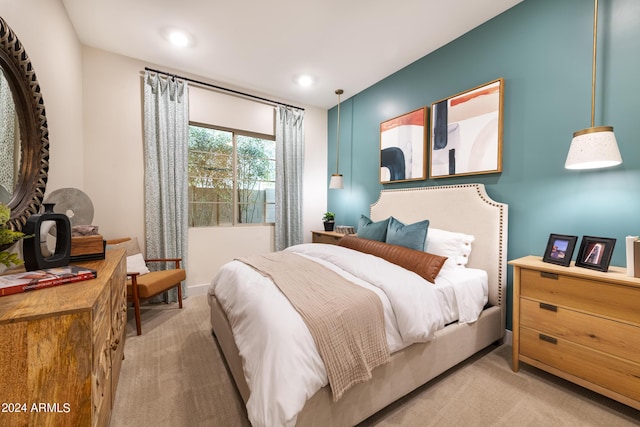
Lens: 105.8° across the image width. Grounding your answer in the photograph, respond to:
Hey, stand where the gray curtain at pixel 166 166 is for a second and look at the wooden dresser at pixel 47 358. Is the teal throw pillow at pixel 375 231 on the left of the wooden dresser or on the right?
left

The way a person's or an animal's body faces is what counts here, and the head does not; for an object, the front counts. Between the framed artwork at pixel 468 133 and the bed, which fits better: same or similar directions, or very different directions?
same or similar directions

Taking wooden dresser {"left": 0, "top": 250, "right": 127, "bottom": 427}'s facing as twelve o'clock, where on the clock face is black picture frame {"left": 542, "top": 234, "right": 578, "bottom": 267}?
The black picture frame is roughly at 1 o'clock from the wooden dresser.

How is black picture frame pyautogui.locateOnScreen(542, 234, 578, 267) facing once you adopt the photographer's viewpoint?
facing the viewer and to the left of the viewer

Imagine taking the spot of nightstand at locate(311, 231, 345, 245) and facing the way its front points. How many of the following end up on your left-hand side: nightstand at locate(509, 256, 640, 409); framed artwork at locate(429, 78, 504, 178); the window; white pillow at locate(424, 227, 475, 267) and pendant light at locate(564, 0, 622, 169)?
4

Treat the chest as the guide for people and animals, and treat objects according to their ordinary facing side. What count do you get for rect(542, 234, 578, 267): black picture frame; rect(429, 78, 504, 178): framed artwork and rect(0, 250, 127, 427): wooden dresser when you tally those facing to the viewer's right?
1

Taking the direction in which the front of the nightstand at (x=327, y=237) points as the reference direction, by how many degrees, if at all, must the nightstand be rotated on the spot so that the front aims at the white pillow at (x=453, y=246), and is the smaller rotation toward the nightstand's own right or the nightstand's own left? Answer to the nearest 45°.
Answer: approximately 90° to the nightstand's own left

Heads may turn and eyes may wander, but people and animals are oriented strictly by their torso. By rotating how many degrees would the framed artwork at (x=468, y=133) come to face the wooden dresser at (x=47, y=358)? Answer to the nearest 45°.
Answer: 0° — it already faces it

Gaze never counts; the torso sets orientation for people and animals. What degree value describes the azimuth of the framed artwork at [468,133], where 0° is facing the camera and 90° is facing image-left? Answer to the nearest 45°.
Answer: approximately 45°

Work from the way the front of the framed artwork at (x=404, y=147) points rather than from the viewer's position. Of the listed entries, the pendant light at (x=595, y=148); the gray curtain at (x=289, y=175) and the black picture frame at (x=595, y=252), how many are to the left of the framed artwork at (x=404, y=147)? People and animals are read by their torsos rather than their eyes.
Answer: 2

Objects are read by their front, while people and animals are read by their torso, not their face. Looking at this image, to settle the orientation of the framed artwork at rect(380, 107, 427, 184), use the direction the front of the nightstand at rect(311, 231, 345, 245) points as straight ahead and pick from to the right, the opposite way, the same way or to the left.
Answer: the same way

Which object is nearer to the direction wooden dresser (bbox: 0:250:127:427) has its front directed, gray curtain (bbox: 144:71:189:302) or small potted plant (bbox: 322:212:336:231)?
the small potted plant

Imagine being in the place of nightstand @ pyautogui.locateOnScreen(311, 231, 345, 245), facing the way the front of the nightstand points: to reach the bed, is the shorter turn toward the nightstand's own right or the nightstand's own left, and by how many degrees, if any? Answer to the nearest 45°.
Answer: approximately 90° to the nightstand's own left

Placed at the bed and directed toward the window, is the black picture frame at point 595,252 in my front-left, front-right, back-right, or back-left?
back-right

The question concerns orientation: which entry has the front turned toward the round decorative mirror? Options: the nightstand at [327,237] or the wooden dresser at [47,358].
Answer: the nightstand

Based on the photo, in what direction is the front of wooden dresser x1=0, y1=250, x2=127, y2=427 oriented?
to the viewer's right

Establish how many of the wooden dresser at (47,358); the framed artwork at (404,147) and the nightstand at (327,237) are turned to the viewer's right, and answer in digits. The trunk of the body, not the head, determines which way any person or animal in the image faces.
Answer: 1

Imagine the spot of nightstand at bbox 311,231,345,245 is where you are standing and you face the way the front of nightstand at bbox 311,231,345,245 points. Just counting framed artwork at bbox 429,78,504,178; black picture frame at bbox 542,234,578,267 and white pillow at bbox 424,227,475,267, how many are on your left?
3
